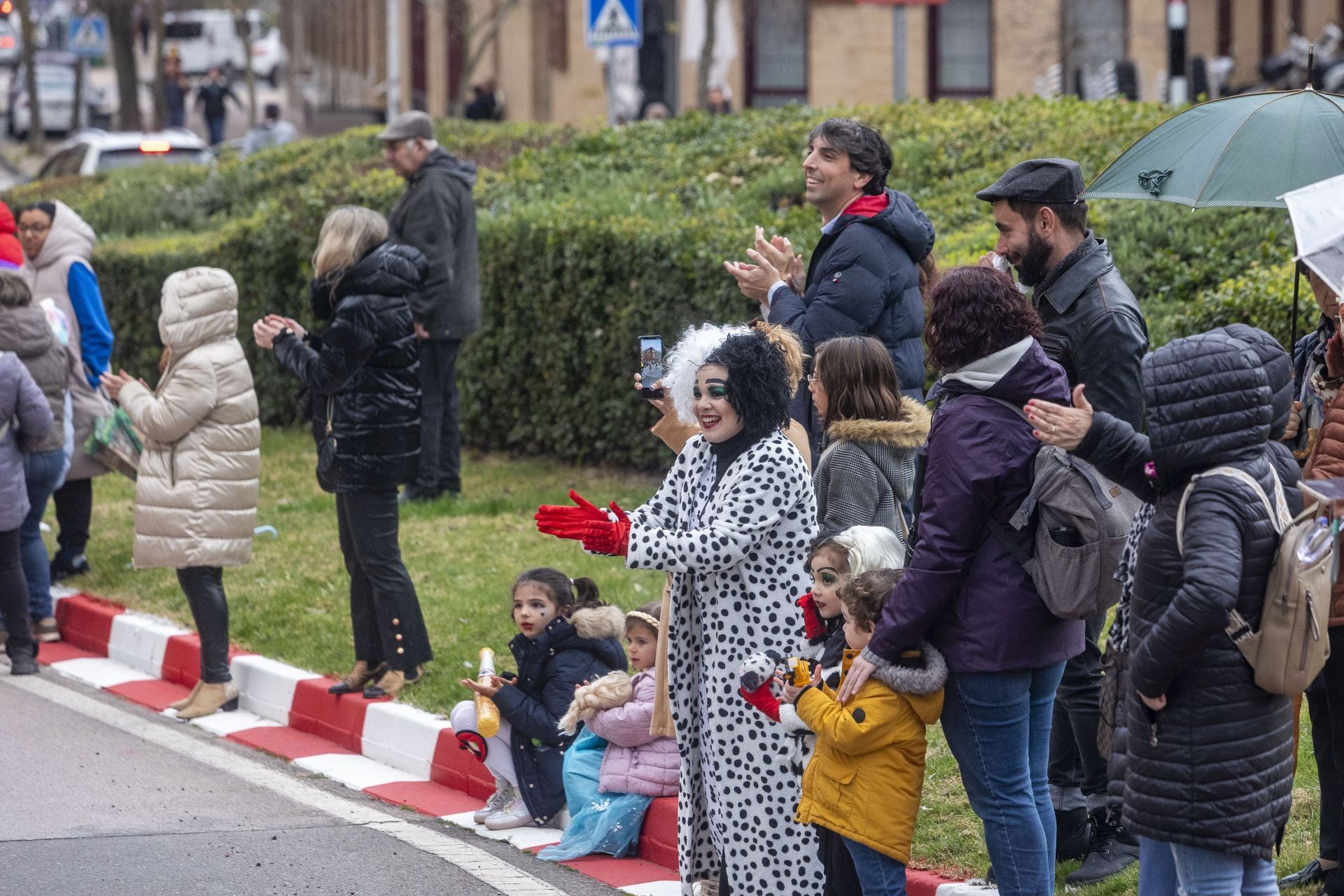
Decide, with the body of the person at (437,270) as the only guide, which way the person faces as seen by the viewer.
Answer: to the viewer's left

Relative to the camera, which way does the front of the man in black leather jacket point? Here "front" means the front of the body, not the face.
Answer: to the viewer's left

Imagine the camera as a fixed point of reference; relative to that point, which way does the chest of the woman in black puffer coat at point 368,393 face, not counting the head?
to the viewer's left

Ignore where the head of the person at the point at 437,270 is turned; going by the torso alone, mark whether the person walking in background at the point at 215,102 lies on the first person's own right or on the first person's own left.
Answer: on the first person's own right

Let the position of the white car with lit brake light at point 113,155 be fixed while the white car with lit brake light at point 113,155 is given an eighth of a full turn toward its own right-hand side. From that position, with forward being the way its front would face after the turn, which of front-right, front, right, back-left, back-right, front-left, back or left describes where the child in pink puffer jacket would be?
back
